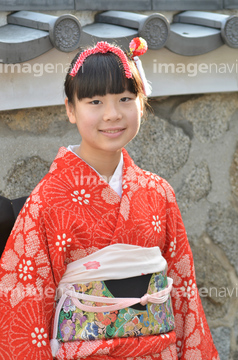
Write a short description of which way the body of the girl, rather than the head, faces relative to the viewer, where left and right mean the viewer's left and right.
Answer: facing the viewer and to the right of the viewer
